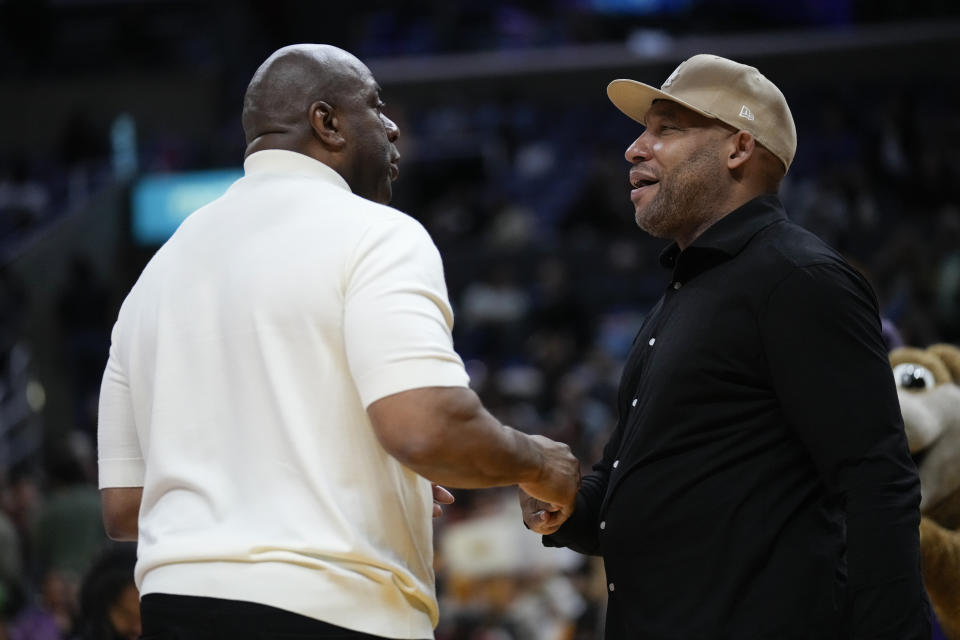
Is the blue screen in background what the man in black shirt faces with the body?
no

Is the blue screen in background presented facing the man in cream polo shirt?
yes

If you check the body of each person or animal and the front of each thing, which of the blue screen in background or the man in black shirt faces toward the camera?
the blue screen in background

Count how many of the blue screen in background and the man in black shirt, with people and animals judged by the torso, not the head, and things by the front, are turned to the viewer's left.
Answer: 1

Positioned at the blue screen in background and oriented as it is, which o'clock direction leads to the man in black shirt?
The man in black shirt is roughly at 12 o'clock from the blue screen in background.

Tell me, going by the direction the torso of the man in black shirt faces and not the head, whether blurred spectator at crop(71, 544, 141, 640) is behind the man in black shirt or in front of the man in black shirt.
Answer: in front

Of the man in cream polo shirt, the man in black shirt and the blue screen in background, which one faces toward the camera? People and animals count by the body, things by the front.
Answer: the blue screen in background

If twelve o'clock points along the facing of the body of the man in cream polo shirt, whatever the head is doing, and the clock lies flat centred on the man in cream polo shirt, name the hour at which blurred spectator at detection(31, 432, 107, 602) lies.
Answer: The blurred spectator is roughly at 10 o'clock from the man in cream polo shirt.

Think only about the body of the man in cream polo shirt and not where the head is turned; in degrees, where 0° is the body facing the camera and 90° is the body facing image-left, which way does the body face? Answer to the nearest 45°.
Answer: approximately 225°

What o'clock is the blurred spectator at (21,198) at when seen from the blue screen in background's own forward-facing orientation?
The blurred spectator is roughly at 4 o'clock from the blue screen in background.

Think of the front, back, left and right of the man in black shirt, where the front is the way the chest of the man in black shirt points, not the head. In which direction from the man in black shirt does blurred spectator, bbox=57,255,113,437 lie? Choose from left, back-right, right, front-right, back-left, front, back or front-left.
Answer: front-right

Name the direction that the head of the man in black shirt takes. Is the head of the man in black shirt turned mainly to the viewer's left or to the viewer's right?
to the viewer's left

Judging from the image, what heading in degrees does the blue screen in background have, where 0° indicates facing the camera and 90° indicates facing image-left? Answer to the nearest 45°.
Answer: approximately 0°

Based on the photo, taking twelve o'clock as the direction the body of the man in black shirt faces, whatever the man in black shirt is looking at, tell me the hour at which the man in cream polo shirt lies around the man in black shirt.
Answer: The man in cream polo shirt is roughly at 11 o'clock from the man in black shirt.

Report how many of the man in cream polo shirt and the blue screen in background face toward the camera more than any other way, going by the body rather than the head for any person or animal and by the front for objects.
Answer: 1

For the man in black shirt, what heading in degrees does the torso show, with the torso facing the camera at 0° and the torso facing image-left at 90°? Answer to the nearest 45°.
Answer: approximately 90°
